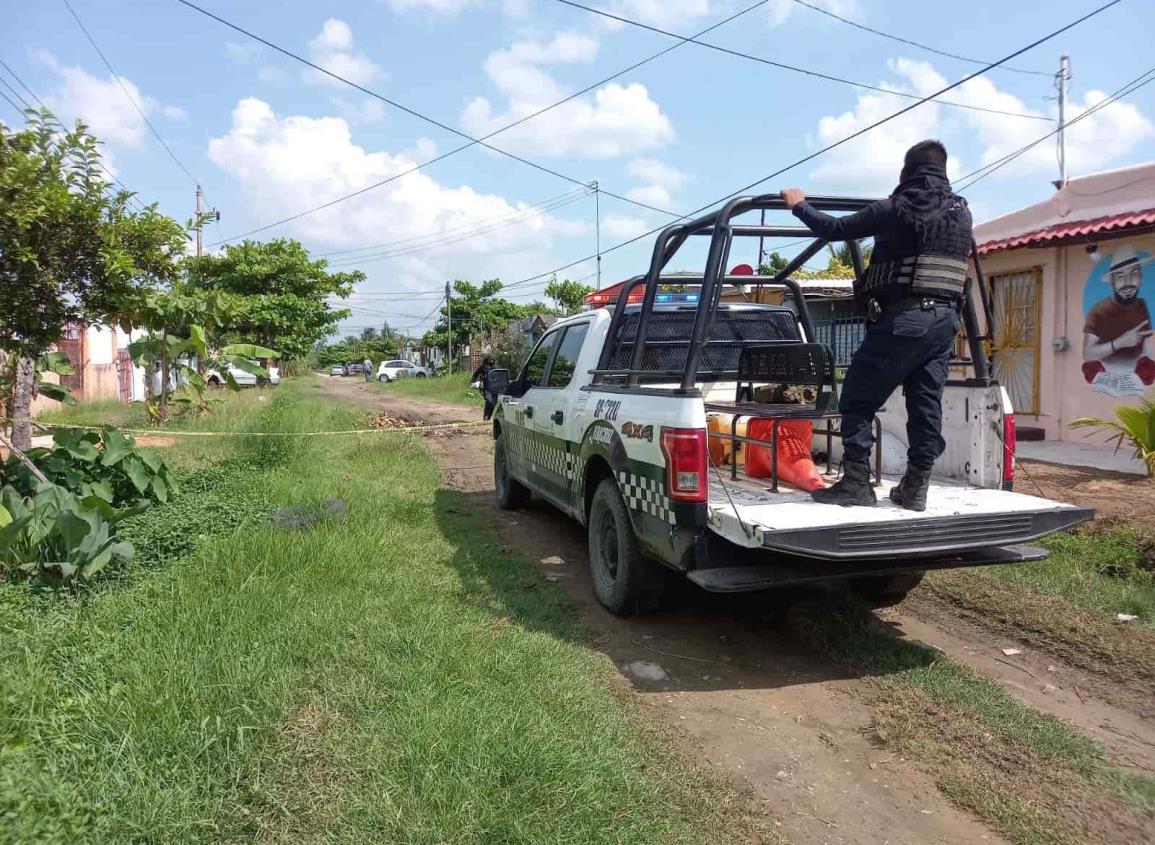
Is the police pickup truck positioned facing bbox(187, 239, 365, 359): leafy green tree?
yes

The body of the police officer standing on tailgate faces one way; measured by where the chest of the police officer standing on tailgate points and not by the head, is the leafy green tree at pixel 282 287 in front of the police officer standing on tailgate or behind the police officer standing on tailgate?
in front

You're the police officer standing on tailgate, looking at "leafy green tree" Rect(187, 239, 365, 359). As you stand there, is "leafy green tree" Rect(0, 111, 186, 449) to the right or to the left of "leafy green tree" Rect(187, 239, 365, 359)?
left

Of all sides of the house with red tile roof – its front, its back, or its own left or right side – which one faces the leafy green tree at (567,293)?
right

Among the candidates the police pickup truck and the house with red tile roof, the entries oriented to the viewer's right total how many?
0

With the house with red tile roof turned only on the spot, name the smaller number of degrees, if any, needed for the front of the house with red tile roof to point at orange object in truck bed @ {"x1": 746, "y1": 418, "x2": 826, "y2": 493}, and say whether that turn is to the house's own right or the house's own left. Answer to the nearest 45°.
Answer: approximately 45° to the house's own left

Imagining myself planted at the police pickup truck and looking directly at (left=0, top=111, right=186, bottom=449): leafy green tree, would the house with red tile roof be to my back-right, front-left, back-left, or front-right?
back-right

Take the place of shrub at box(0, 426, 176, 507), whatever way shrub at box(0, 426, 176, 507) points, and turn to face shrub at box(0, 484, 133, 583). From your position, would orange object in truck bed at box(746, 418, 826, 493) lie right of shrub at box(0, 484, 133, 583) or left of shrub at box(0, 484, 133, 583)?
left

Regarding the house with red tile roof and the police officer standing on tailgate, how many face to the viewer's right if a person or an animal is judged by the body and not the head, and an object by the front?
0

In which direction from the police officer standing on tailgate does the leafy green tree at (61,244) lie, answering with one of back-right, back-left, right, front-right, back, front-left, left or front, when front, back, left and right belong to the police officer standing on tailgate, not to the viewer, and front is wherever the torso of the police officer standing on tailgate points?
front-left

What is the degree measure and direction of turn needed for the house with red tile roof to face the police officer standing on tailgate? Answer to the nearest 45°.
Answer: approximately 45° to its left

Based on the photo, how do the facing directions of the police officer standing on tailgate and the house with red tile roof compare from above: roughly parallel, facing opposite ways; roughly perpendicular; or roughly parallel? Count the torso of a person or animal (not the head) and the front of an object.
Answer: roughly perpendicular

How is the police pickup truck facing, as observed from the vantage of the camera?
facing away from the viewer and to the left of the viewer

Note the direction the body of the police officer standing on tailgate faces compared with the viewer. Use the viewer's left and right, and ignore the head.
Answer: facing away from the viewer and to the left of the viewer

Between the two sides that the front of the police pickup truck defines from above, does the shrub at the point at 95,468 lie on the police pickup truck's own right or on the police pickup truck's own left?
on the police pickup truck's own left
